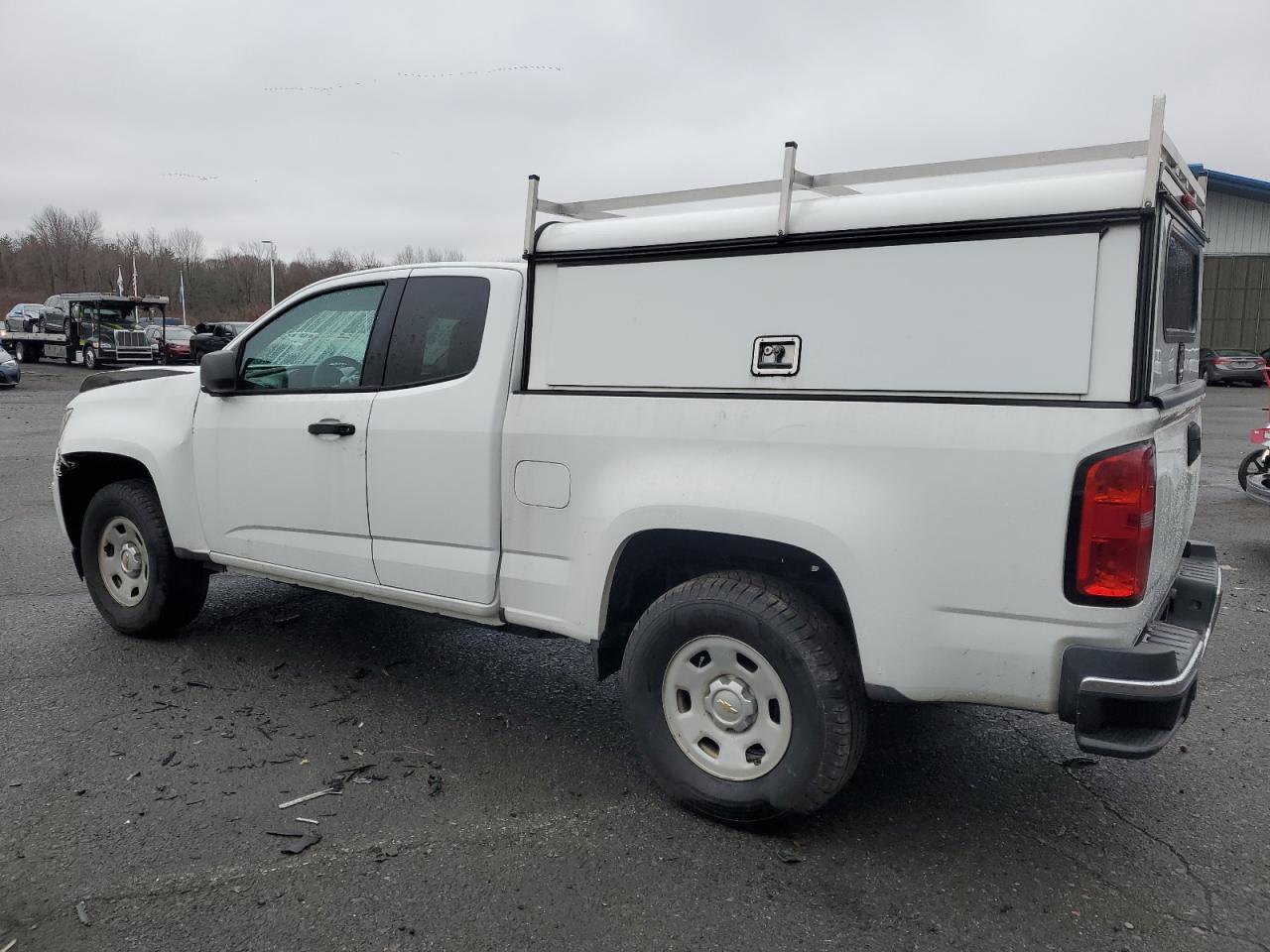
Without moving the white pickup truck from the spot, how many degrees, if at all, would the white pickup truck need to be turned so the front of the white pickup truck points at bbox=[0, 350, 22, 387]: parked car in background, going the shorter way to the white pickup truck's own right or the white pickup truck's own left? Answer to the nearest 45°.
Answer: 0° — it already faces it

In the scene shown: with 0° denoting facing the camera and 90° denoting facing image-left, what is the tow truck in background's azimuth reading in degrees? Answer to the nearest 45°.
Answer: approximately 315°

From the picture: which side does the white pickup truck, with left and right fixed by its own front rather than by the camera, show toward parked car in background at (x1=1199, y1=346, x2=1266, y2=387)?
right

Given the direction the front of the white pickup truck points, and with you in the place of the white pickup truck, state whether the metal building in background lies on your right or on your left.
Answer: on your right

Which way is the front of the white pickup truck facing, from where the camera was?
facing away from the viewer and to the left of the viewer

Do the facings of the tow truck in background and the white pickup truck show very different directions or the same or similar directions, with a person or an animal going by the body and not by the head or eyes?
very different directions
